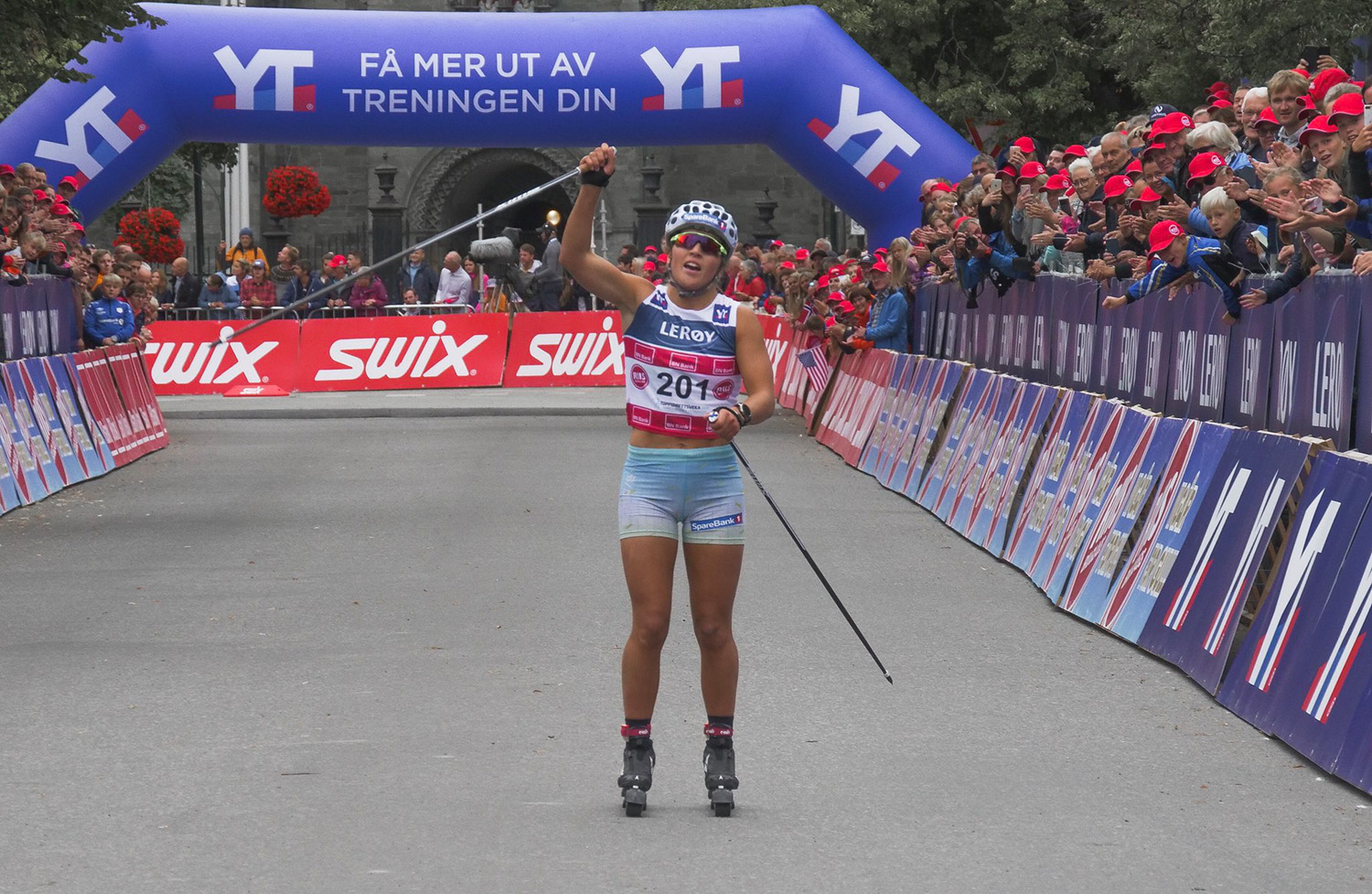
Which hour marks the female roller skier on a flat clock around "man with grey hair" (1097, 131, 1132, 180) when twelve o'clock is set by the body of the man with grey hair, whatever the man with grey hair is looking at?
The female roller skier is roughly at 11 o'clock from the man with grey hair.

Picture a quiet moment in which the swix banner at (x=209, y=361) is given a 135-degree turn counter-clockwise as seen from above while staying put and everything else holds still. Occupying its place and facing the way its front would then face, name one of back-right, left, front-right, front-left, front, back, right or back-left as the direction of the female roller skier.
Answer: back-right

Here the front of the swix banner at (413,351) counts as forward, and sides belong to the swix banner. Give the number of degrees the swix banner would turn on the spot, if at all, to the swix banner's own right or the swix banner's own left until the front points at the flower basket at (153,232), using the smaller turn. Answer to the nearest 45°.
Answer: approximately 135° to the swix banner's own right

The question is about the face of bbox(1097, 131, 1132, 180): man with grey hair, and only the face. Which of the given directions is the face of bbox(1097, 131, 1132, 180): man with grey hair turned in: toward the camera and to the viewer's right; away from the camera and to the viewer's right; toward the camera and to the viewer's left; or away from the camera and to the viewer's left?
toward the camera and to the viewer's left

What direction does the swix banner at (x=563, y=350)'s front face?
toward the camera

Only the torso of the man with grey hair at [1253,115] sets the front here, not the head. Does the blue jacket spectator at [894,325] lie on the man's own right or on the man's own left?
on the man's own right

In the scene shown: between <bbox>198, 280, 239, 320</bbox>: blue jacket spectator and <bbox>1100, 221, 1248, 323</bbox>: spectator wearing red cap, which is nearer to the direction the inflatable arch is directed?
the spectator wearing red cap

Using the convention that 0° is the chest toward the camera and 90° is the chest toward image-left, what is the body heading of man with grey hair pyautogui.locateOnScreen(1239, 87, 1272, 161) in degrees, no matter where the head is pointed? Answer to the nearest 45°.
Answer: approximately 45°

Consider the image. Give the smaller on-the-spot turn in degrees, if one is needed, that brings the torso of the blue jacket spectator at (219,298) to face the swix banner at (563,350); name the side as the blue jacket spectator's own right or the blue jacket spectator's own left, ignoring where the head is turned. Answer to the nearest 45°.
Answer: approximately 45° to the blue jacket spectator's own left

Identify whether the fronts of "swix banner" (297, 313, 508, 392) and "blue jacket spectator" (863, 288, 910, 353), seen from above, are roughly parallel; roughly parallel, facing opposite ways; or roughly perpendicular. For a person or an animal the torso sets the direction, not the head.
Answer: roughly perpendicular

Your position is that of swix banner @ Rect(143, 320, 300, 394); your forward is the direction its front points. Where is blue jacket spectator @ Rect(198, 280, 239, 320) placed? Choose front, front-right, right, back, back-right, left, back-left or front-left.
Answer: back

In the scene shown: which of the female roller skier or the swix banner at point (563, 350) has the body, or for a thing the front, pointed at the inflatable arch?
the swix banner

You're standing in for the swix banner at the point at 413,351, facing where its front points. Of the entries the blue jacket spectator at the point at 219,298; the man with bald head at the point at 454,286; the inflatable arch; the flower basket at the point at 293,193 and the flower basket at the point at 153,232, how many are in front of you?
1

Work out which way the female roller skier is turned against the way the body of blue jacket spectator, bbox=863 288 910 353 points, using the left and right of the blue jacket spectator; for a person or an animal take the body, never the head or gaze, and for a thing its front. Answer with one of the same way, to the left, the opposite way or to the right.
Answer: to the left

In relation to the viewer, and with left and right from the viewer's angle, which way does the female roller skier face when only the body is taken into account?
facing the viewer
